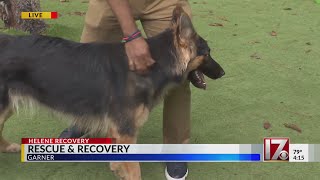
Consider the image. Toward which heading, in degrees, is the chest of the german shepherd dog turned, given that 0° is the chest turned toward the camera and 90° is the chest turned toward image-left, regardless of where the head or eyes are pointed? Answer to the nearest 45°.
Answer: approximately 270°

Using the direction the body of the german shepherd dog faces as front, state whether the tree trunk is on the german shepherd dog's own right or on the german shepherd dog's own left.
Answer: on the german shepherd dog's own left
